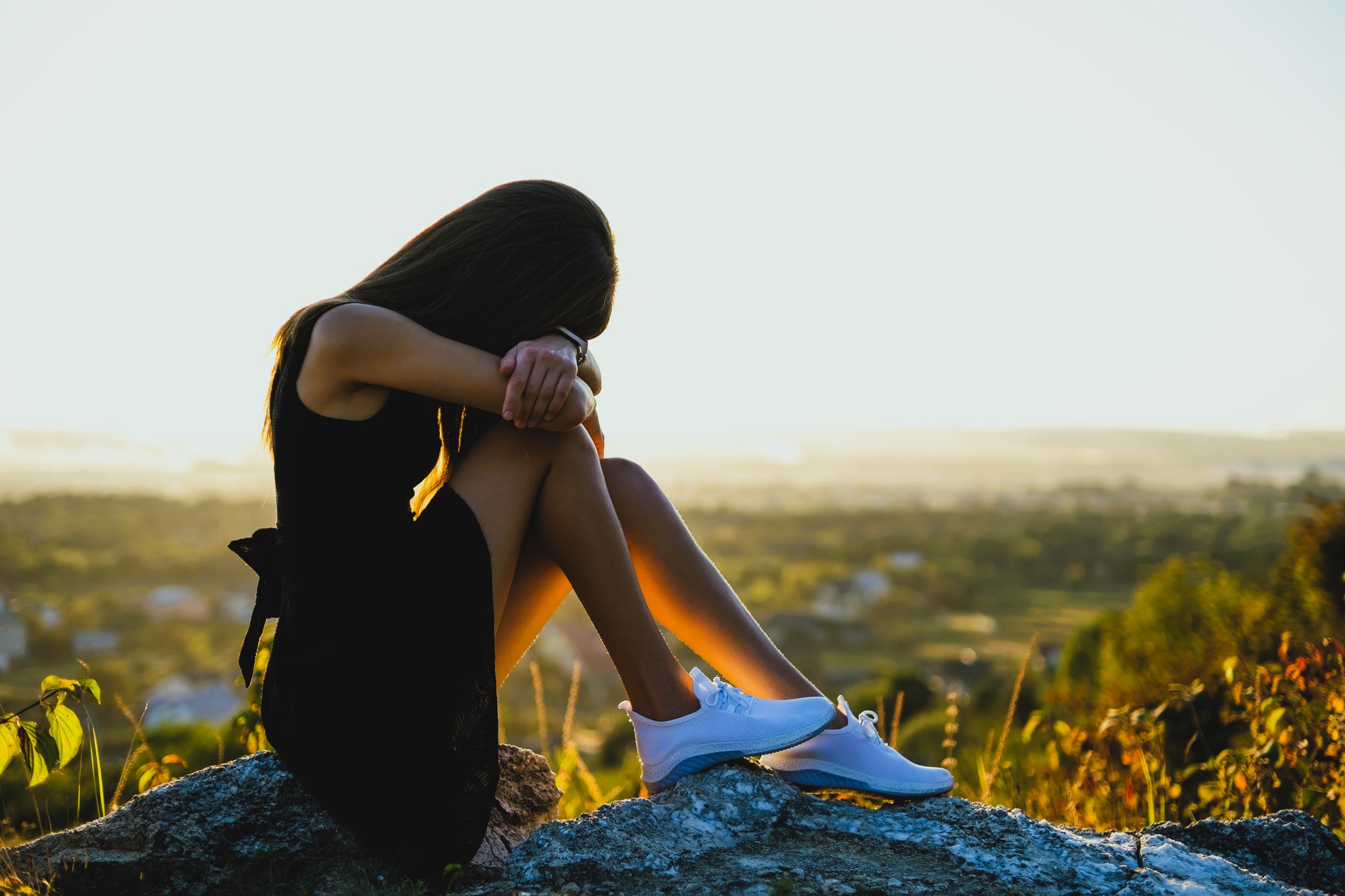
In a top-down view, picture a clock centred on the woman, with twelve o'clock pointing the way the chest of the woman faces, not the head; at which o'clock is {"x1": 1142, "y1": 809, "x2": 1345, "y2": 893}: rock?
The rock is roughly at 12 o'clock from the woman.

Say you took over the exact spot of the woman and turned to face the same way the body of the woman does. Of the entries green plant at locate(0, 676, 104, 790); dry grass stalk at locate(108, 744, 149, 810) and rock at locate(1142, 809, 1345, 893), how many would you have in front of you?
1

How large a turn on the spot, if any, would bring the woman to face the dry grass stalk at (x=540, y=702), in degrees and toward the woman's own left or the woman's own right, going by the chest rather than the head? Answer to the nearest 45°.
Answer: approximately 90° to the woman's own left

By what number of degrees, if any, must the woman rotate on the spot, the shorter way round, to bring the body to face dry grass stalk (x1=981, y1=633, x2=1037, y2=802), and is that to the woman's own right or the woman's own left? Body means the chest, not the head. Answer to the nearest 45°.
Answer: approximately 45° to the woman's own left

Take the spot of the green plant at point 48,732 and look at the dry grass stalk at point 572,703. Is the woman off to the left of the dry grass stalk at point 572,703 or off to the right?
right

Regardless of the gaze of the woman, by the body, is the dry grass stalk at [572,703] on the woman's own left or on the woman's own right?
on the woman's own left

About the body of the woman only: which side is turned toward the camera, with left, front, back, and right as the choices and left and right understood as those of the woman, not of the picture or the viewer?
right

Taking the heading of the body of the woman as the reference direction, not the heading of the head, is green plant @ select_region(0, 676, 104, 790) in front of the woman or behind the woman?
behind

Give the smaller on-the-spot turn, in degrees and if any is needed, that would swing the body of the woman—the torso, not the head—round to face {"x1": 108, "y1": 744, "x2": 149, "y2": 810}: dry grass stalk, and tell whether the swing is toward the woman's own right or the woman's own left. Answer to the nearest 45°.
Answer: approximately 135° to the woman's own left

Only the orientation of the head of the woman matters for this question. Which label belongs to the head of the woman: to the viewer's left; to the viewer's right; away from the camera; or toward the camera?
to the viewer's right
